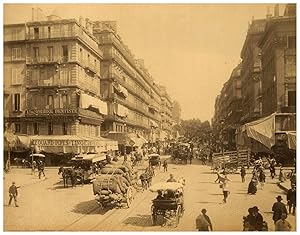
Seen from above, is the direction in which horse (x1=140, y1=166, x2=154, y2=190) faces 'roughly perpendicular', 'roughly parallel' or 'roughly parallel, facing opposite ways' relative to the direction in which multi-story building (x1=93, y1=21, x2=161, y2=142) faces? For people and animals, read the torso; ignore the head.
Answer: roughly perpendicular

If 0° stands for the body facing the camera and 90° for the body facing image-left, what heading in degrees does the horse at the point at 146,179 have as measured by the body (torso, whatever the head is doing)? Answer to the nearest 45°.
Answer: approximately 225°

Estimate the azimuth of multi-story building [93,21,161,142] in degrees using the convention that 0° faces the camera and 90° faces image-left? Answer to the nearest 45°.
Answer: approximately 315°
